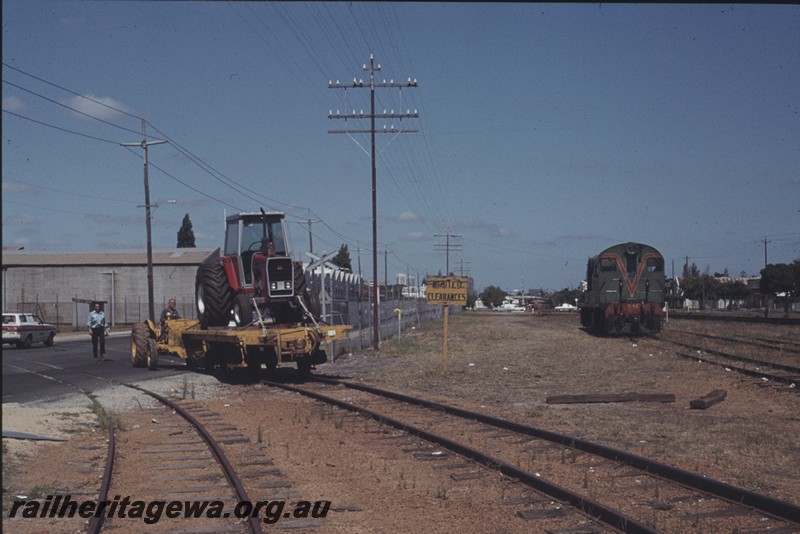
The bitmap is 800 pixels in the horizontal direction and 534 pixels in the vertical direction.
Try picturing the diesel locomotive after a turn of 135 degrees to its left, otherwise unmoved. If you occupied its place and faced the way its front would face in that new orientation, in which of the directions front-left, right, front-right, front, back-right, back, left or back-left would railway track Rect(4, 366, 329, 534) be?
back-right

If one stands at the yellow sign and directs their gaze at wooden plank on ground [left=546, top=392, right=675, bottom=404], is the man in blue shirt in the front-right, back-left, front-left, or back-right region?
back-right

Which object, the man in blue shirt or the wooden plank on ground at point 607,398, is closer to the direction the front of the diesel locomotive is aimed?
the wooden plank on ground

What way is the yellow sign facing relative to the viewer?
toward the camera

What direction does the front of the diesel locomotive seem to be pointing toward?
toward the camera

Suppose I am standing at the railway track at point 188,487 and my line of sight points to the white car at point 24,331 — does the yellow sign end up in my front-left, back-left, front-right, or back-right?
front-right

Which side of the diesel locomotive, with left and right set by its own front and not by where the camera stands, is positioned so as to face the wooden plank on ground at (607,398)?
front

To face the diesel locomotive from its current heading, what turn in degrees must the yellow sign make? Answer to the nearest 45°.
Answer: approximately 135° to its left

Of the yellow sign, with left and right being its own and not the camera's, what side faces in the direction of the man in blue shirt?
right

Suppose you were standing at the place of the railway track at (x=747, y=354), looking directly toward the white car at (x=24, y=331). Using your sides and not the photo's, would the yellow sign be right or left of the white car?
left

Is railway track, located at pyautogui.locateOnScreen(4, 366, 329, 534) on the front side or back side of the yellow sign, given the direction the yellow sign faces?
on the front side

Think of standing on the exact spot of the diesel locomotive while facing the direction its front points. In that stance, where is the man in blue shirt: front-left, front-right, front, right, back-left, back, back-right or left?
front-right

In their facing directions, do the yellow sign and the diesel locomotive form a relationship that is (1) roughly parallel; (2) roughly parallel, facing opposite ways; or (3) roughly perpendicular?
roughly parallel

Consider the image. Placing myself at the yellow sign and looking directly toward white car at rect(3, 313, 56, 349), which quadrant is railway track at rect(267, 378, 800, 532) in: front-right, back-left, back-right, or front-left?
back-left

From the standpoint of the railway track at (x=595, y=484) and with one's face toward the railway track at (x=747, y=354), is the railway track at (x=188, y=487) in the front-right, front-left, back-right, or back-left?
back-left

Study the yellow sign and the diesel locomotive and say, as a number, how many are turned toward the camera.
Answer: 2

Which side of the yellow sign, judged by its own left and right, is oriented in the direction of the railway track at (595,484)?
front

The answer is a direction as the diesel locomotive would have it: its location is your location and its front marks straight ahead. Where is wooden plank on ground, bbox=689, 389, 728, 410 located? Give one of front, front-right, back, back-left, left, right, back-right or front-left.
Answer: front
